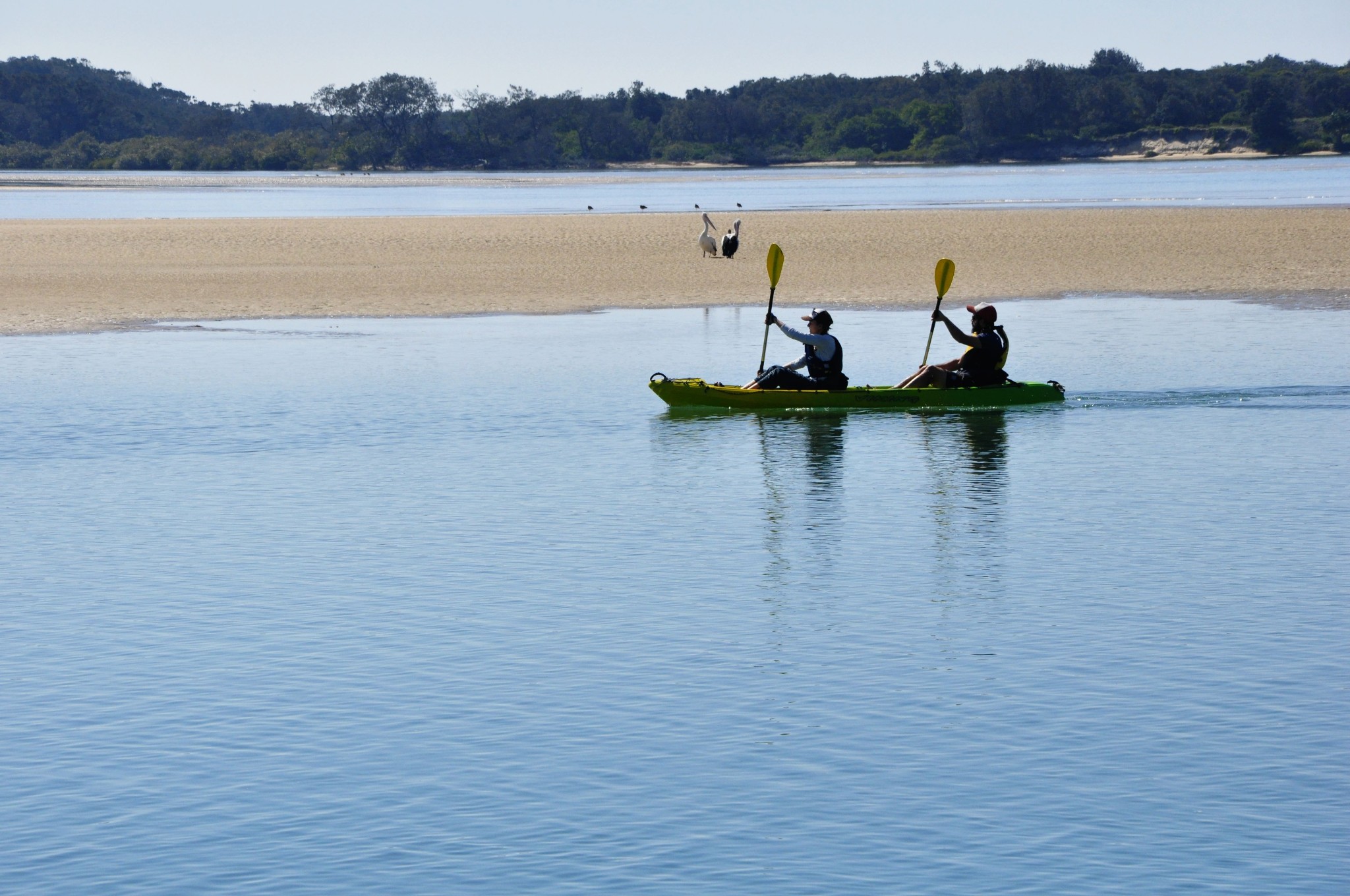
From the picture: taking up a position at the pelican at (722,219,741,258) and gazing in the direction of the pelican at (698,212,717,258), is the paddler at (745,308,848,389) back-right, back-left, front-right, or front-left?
back-left

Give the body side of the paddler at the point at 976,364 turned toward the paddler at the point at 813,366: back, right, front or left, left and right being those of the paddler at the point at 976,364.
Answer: front

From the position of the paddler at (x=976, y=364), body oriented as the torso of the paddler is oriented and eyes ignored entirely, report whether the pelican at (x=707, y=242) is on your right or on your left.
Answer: on your right

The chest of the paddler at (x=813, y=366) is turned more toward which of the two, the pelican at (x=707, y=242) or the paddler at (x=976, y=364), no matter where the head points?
the pelican

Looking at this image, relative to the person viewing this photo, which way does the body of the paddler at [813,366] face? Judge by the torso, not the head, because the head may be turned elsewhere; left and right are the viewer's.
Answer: facing to the left of the viewer

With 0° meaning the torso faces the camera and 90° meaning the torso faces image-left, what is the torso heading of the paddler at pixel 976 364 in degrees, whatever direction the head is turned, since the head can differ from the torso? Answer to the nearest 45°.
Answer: approximately 90°

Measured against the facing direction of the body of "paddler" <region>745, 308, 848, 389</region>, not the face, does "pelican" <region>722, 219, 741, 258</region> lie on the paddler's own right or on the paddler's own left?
on the paddler's own right

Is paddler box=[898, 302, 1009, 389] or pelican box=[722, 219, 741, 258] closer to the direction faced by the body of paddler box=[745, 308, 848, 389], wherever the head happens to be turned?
the pelican

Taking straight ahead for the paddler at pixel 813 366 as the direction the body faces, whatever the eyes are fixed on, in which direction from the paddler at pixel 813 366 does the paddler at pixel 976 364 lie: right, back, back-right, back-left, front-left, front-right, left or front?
back

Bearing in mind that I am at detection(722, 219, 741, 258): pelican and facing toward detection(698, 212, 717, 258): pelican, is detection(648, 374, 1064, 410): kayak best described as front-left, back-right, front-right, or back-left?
back-left

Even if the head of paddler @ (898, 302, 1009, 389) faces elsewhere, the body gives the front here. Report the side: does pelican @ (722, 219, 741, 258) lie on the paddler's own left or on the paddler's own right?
on the paddler's own right

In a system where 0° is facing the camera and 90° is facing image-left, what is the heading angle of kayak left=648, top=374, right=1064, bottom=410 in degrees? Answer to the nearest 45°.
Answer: approximately 90°

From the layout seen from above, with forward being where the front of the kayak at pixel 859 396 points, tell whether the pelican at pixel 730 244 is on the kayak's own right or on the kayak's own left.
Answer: on the kayak's own right
